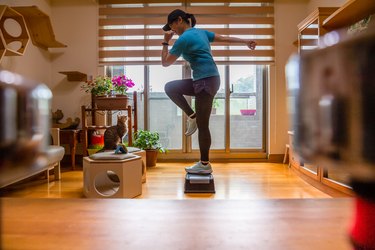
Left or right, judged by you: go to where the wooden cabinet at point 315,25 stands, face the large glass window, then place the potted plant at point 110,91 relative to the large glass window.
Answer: left

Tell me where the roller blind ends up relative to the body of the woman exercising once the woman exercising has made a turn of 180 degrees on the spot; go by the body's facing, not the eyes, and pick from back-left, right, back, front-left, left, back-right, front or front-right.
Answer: left

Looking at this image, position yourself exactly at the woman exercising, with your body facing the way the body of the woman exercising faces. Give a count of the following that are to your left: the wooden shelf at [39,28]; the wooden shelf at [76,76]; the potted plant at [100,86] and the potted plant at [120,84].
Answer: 0

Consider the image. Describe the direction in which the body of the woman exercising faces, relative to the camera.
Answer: to the viewer's left

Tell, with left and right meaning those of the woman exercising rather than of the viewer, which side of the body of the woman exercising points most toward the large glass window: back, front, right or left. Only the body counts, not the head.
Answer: right

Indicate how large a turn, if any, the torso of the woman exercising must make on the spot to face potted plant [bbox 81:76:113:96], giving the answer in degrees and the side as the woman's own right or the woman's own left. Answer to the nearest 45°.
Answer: approximately 45° to the woman's own right

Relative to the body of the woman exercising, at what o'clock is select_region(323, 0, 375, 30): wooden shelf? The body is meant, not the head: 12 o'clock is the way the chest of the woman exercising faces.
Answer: The wooden shelf is roughly at 6 o'clock from the woman exercising.

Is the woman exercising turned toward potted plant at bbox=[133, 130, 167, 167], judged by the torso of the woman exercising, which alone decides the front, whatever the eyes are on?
no
